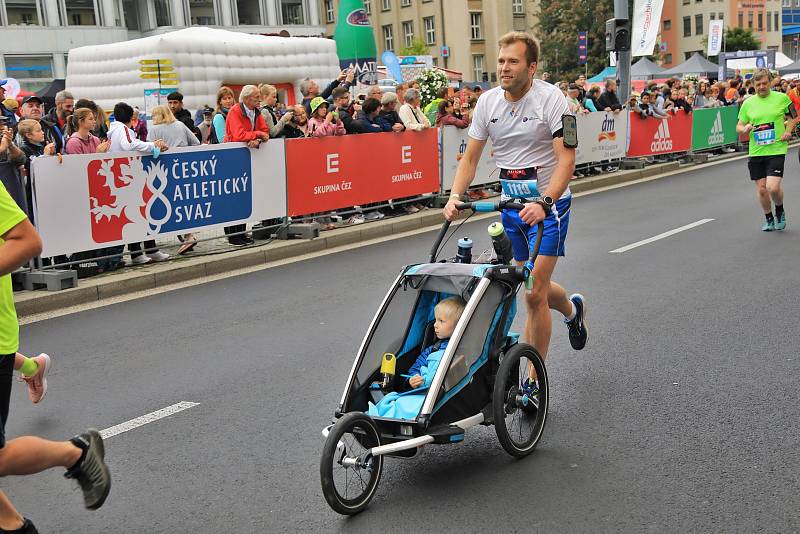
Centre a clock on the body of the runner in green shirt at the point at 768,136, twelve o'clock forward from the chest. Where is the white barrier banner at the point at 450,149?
The white barrier banner is roughly at 4 o'clock from the runner in green shirt.

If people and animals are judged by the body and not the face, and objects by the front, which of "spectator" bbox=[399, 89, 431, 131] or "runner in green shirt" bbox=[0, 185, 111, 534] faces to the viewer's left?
the runner in green shirt

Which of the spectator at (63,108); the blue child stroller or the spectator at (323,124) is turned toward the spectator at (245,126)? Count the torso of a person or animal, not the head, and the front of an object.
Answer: the spectator at (63,108)

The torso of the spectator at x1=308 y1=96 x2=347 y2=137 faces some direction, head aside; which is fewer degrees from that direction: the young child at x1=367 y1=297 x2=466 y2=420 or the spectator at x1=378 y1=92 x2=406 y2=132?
the young child

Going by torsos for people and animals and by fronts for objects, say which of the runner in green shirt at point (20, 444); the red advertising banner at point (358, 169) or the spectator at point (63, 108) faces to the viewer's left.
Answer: the runner in green shirt

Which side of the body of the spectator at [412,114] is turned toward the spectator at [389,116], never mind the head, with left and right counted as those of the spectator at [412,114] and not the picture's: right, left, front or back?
right

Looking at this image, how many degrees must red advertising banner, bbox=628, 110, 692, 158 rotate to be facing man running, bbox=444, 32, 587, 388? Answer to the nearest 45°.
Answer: approximately 45° to its right

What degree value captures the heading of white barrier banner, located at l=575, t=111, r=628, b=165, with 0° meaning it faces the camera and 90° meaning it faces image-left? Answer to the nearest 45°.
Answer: approximately 315°

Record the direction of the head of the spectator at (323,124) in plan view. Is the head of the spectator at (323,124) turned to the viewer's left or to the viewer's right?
to the viewer's right

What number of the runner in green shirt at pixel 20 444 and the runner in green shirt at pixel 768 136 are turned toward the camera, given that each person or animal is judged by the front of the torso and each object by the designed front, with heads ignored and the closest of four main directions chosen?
1

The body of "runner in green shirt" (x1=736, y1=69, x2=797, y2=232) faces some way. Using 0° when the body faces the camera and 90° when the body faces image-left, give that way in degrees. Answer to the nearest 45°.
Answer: approximately 0°

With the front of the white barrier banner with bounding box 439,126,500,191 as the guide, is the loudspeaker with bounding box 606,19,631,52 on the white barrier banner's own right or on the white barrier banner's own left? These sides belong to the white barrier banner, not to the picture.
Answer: on the white barrier banner's own left
